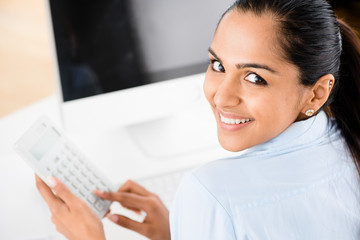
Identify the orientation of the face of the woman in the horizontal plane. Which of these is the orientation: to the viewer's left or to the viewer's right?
to the viewer's left

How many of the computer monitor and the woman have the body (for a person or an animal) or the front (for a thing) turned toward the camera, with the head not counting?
1

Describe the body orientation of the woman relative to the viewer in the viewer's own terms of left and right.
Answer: facing away from the viewer and to the left of the viewer

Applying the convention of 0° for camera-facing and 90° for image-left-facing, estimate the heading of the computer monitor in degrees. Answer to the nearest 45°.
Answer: approximately 0°
